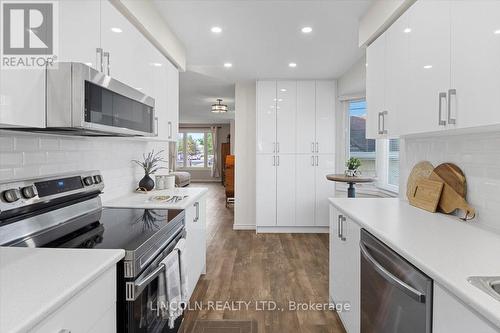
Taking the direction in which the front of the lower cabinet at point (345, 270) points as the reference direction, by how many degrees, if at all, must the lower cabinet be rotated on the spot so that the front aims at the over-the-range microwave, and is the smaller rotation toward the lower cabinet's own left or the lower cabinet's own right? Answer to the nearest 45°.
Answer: approximately 45° to the lower cabinet's own left

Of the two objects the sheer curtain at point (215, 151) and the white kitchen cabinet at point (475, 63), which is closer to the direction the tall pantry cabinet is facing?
the white kitchen cabinet

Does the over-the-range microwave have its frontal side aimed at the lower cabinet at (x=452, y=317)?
yes

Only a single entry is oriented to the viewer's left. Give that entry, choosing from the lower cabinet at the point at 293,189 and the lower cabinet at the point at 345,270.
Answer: the lower cabinet at the point at 345,270

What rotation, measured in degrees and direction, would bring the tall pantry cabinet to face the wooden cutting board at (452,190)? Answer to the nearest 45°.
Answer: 0° — it already faces it

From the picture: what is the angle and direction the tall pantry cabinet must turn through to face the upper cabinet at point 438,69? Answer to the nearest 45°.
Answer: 0° — it already faces it

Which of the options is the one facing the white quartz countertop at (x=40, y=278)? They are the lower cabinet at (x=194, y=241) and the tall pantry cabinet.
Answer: the tall pantry cabinet

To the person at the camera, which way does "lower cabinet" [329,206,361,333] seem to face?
facing to the left of the viewer
